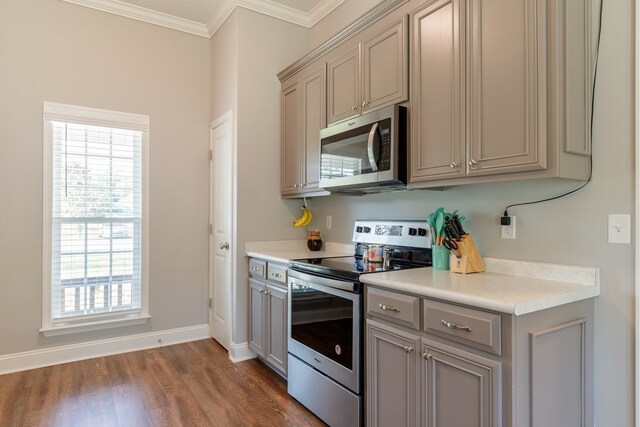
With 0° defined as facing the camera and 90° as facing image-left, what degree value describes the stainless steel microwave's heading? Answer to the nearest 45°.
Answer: approximately 45°

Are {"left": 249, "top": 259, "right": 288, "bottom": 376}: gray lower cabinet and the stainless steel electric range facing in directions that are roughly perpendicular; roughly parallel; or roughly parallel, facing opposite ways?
roughly parallel

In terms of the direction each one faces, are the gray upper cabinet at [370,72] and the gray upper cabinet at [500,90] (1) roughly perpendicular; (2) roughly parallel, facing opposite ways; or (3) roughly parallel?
roughly parallel

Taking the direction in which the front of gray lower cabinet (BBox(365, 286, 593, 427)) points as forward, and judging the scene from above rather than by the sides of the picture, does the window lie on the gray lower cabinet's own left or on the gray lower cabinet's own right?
on the gray lower cabinet's own right

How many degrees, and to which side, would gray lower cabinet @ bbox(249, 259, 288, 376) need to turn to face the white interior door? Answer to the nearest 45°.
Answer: approximately 90° to its right

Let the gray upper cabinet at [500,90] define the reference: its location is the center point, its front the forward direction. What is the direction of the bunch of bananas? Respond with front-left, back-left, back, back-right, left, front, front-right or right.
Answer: right

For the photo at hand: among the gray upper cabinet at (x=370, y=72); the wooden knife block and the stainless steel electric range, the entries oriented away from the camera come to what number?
0

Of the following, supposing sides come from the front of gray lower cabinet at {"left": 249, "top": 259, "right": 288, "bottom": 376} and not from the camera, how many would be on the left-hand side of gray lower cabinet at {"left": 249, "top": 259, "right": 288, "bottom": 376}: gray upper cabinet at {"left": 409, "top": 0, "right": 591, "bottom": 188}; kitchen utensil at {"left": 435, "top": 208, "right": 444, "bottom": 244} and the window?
2

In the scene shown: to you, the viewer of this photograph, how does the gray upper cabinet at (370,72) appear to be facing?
facing the viewer and to the left of the viewer

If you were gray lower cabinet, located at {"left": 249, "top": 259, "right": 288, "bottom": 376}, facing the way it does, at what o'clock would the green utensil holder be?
The green utensil holder is roughly at 9 o'clock from the gray lower cabinet.

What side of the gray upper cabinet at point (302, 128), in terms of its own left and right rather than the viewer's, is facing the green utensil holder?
left

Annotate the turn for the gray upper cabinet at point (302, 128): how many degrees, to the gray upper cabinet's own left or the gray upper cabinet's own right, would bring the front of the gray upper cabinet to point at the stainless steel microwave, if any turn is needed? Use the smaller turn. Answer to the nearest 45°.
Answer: approximately 90° to the gray upper cabinet's own left
